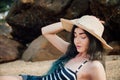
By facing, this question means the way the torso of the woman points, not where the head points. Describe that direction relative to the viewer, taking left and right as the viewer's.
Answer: facing the viewer and to the left of the viewer

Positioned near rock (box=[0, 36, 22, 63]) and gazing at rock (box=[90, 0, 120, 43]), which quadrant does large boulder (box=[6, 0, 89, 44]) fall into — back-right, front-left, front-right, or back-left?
front-left

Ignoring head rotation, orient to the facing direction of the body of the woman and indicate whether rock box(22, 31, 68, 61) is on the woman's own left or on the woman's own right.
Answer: on the woman's own right

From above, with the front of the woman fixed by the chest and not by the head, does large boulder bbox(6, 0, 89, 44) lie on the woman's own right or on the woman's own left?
on the woman's own right

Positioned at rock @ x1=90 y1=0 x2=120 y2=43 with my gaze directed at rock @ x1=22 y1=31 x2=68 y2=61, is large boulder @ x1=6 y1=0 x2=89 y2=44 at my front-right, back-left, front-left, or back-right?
front-right

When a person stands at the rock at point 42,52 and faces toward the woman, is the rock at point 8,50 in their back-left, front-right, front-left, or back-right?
back-right

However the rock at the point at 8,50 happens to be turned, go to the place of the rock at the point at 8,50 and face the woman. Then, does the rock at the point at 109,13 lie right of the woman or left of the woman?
left
